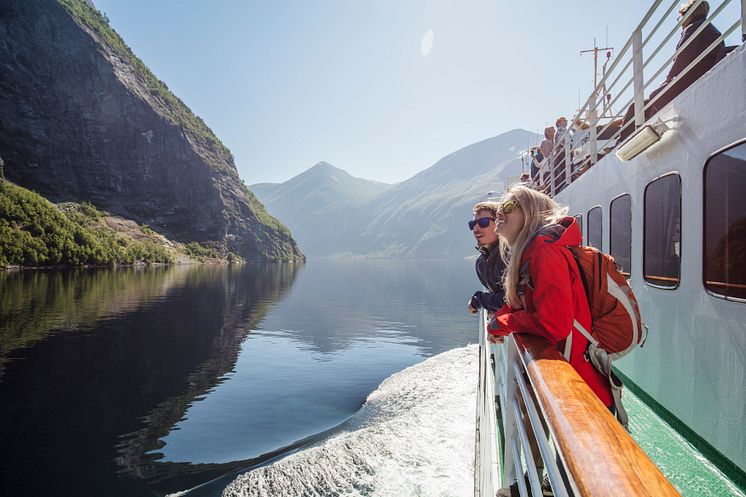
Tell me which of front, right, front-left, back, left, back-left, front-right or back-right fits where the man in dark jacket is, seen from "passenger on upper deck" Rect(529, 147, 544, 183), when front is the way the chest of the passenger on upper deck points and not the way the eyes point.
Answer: left

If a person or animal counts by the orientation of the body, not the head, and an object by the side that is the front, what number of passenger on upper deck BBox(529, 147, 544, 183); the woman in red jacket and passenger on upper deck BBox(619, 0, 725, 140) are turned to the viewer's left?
3

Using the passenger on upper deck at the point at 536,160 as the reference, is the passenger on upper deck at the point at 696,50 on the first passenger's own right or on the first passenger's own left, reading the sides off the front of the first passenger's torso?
on the first passenger's own left

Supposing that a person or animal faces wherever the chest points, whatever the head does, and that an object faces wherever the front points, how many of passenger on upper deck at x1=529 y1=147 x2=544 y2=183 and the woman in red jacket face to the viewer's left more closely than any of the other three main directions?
2

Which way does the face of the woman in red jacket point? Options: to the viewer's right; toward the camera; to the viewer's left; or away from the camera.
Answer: to the viewer's left

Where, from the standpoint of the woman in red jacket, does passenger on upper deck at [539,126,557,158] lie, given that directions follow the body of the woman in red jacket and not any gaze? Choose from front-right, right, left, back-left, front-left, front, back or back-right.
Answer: right

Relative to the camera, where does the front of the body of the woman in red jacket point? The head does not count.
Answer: to the viewer's left

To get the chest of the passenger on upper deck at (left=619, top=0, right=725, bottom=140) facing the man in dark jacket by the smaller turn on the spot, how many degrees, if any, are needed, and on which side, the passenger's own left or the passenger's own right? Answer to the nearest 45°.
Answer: approximately 45° to the passenger's own left

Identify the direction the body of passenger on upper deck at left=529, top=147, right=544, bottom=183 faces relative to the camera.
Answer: to the viewer's left

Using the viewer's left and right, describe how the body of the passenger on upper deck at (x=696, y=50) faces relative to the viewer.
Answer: facing to the left of the viewer

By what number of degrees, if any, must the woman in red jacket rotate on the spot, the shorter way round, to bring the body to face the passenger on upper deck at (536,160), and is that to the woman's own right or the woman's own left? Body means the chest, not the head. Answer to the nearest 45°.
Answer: approximately 90° to the woman's own right
